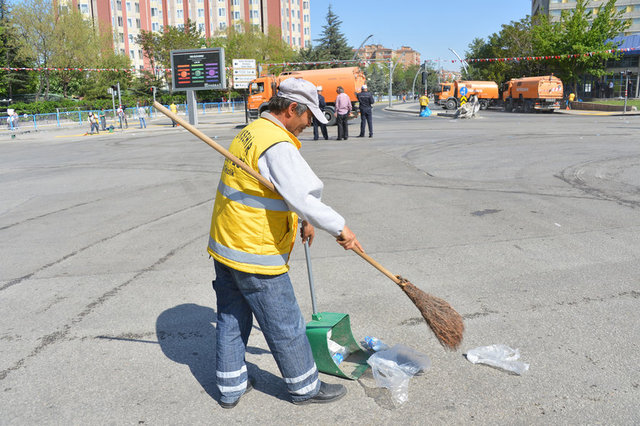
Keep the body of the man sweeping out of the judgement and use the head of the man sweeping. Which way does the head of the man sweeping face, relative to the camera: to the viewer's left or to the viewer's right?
to the viewer's right

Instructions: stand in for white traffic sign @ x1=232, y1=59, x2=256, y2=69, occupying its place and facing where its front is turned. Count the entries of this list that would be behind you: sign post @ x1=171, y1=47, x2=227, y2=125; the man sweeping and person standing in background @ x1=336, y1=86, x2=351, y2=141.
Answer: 0

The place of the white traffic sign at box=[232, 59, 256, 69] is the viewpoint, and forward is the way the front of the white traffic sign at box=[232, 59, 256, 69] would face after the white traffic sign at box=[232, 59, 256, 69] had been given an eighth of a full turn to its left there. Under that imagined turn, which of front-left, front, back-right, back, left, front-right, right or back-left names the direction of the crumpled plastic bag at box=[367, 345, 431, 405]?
front-right

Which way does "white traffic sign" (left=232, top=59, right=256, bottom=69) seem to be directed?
toward the camera

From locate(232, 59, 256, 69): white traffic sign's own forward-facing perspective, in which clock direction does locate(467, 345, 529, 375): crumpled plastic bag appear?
The crumpled plastic bag is roughly at 12 o'clock from the white traffic sign.

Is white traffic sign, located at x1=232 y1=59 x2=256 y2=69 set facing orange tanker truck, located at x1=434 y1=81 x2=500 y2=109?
no

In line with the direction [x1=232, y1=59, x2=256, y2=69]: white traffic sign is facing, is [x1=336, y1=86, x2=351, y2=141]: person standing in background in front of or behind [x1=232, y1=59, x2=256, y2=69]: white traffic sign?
in front

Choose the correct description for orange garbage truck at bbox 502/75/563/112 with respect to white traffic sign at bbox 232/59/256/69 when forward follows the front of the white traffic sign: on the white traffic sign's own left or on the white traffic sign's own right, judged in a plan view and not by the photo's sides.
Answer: on the white traffic sign's own left

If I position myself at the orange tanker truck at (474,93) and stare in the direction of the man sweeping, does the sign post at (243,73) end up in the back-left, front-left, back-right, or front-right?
front-right

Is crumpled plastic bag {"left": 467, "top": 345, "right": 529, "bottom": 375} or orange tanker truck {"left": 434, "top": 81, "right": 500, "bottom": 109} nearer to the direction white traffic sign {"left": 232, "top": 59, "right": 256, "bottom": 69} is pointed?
the crumpled plastic bag

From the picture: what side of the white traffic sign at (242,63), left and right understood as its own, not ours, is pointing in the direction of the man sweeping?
front
